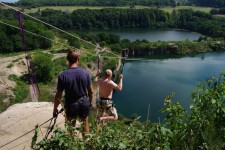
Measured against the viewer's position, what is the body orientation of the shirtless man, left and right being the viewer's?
facing away from the viewer and to the right of the viewer

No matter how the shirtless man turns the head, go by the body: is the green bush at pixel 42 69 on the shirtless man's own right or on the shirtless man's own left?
on the shirtless man's own left
